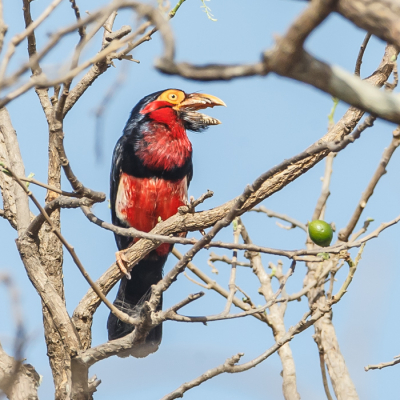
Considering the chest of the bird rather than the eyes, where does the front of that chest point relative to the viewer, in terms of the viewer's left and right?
facing the viewer and to the right of the viewer
